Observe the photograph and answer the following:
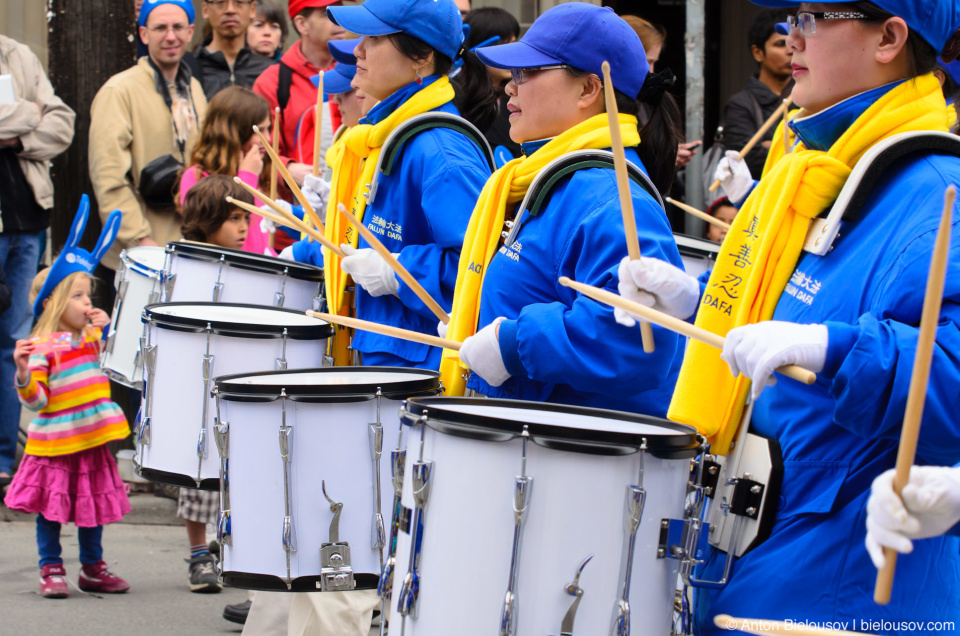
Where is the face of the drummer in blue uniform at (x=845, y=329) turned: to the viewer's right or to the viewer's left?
to the viewer's left

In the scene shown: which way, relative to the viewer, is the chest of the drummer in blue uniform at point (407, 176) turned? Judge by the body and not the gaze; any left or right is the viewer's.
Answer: facing to the left of the viewer

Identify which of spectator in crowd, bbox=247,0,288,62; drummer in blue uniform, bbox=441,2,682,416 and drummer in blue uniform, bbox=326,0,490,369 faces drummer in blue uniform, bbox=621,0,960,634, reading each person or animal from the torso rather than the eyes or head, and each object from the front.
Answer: the spectator in crowd

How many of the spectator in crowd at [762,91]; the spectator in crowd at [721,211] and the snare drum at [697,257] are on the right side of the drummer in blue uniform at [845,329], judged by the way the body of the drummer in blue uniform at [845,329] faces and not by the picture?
3

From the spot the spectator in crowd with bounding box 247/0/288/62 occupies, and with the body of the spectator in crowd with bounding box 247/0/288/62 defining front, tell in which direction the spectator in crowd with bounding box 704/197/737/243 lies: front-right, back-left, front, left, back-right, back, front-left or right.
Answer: front-left

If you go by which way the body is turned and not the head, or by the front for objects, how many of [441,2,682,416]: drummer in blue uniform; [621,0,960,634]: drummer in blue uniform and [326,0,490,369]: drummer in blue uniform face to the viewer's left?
3

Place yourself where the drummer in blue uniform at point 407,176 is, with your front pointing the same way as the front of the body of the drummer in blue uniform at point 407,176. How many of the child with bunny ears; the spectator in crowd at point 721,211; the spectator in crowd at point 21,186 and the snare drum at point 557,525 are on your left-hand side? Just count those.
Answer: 1

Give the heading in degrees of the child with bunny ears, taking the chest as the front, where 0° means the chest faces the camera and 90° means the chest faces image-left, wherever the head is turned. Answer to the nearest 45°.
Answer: approximately 315°

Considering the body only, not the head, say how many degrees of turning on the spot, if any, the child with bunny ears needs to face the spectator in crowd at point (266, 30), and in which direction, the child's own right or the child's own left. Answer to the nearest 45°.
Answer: approximately 90° to the child's own left

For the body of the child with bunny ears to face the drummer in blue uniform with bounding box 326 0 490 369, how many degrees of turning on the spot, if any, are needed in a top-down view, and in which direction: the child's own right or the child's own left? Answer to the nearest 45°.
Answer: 0° — they already face them

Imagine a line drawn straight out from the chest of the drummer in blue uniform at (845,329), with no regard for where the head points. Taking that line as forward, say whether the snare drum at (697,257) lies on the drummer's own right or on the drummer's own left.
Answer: on the drummer's own right

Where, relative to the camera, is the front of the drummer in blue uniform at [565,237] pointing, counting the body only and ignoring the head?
to the viewer's left

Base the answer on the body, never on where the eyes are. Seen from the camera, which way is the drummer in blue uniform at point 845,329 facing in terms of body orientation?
to the viewer's left
